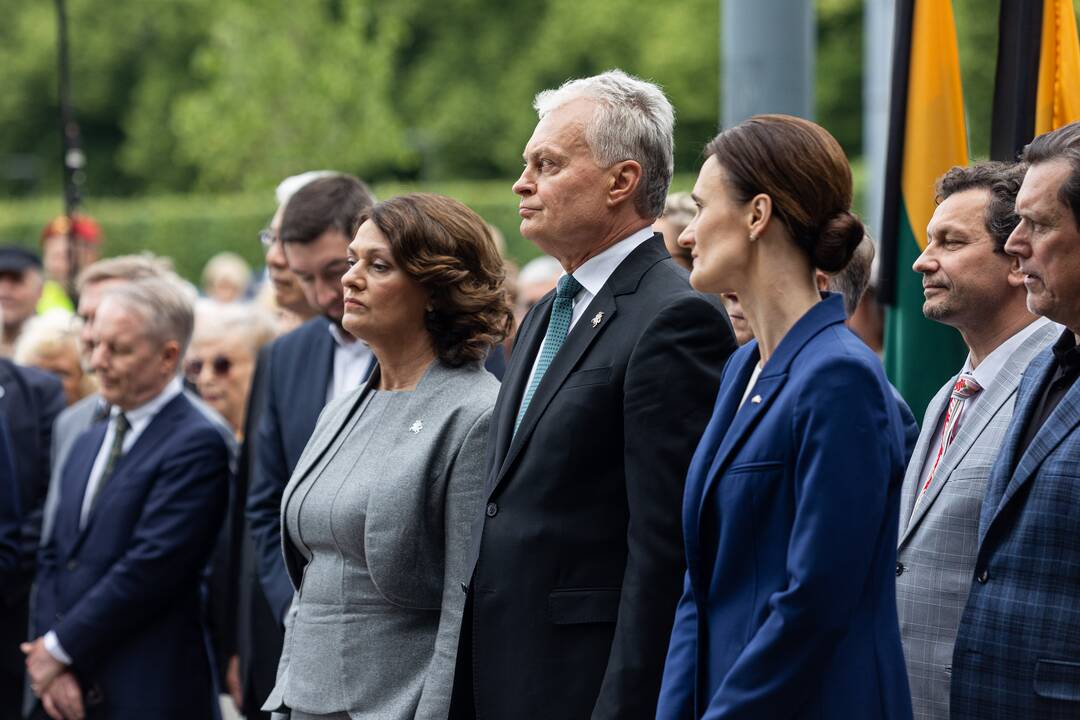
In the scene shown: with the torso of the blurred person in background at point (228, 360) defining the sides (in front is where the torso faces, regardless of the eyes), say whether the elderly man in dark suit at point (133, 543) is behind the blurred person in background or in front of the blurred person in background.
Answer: in front

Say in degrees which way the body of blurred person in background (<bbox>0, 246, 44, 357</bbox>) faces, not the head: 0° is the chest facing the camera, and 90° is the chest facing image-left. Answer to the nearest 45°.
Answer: approximately 45°

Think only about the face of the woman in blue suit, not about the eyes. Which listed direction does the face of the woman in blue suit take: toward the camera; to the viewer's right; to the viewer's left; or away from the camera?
to the viewer's left

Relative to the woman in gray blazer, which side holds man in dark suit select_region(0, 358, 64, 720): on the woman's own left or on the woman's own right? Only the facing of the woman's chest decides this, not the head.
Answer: on the woman's own right

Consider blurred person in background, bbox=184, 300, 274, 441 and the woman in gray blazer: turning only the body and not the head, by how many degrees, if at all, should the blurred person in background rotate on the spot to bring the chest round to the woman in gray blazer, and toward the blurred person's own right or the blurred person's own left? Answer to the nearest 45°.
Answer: approximately 45° to the blurred person's own left

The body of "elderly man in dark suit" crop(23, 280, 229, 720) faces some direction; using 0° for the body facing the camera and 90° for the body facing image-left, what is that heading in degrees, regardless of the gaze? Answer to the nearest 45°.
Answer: approximately 45°

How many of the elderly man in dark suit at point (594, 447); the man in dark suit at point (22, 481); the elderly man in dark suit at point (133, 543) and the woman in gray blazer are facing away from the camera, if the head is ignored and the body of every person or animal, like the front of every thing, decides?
0

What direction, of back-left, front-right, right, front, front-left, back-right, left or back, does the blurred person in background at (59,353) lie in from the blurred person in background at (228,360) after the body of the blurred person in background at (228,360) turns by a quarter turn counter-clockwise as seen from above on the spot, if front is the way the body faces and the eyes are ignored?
back

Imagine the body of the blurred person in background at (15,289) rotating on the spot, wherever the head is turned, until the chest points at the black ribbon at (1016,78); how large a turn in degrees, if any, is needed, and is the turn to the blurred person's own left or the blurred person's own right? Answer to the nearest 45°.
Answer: approximately 90° to the blurred person's own left
